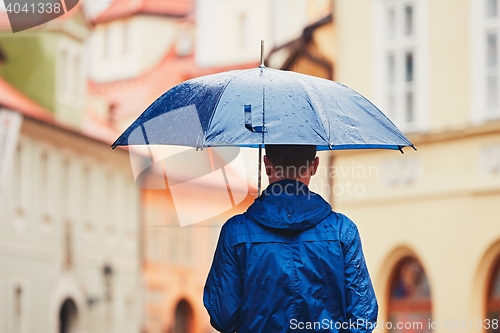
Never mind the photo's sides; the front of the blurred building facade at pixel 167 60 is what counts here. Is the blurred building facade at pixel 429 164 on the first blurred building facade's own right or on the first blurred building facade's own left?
on the first blurred building facade's own left

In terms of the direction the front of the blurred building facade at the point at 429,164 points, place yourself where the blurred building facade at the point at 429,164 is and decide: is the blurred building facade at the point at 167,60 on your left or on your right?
on your right

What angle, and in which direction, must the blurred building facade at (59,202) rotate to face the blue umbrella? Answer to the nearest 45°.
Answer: approximately 45° to its right

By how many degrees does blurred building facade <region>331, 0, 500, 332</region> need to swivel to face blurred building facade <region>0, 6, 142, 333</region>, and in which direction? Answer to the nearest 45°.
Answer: approximately 45° to its right
